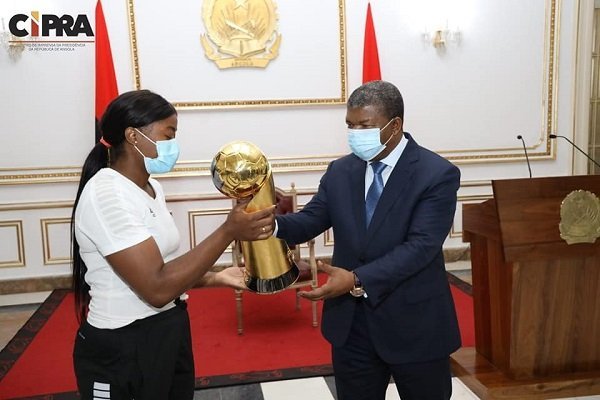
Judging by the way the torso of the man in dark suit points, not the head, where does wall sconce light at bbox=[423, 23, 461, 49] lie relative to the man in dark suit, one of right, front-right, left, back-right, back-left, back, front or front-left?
back-right

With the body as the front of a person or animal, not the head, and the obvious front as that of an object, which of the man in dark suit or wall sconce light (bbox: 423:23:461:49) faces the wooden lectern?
the wall sconce light

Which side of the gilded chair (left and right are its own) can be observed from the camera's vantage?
front

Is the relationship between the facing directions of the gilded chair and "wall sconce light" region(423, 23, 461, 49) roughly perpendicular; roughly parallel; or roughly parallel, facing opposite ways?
roughly parallel

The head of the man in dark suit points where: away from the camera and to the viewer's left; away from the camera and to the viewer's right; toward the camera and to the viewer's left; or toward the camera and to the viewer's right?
toward the camera and to the viewer's left

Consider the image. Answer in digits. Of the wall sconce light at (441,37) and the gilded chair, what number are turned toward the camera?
2

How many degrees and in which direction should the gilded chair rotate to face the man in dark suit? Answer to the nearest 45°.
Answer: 0° — it already faces them

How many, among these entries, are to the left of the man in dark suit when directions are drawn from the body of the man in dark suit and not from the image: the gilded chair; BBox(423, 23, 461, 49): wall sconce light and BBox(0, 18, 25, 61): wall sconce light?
0

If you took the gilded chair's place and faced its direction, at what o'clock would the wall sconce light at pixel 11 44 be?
The wall sconce light is roughly at 4 o'clock from the gilded chair.

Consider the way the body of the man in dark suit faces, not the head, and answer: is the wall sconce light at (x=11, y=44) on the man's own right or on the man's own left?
on the man's own right

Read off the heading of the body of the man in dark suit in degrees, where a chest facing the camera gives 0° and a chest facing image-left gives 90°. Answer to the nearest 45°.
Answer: approximately 45°

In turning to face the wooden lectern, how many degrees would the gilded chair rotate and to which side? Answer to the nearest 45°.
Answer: approximately 45° to its left

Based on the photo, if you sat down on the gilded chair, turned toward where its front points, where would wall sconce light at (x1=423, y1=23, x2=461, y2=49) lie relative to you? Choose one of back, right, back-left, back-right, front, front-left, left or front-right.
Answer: back-left

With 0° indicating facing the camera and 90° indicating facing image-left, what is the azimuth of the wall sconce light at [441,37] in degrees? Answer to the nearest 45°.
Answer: approximately 0°
